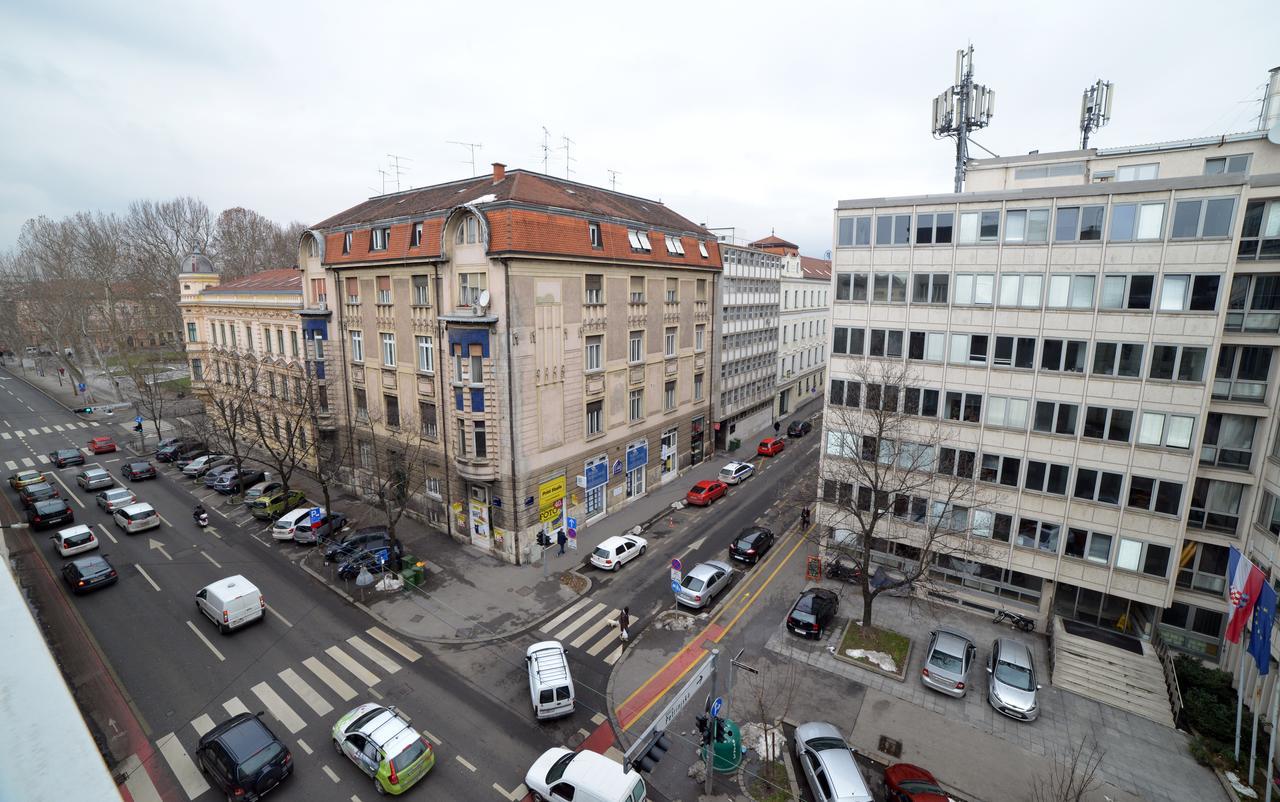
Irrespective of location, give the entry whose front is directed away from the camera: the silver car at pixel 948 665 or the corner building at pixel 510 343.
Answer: the silver car

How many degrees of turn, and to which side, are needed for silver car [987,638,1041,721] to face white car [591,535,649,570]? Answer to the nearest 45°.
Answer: approximately 90° to its right

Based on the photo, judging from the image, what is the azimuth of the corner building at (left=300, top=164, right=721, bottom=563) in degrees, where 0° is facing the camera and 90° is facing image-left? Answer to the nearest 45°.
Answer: approximately 0°

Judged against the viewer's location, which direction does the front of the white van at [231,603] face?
facing away from the viewer and to the left of the viewer

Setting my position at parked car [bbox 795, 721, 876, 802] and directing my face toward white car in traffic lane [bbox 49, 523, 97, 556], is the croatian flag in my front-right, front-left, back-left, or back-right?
back-right

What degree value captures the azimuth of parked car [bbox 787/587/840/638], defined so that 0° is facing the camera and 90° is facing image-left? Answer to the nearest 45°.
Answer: approximately 225°

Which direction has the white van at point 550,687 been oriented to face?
away from the camera
